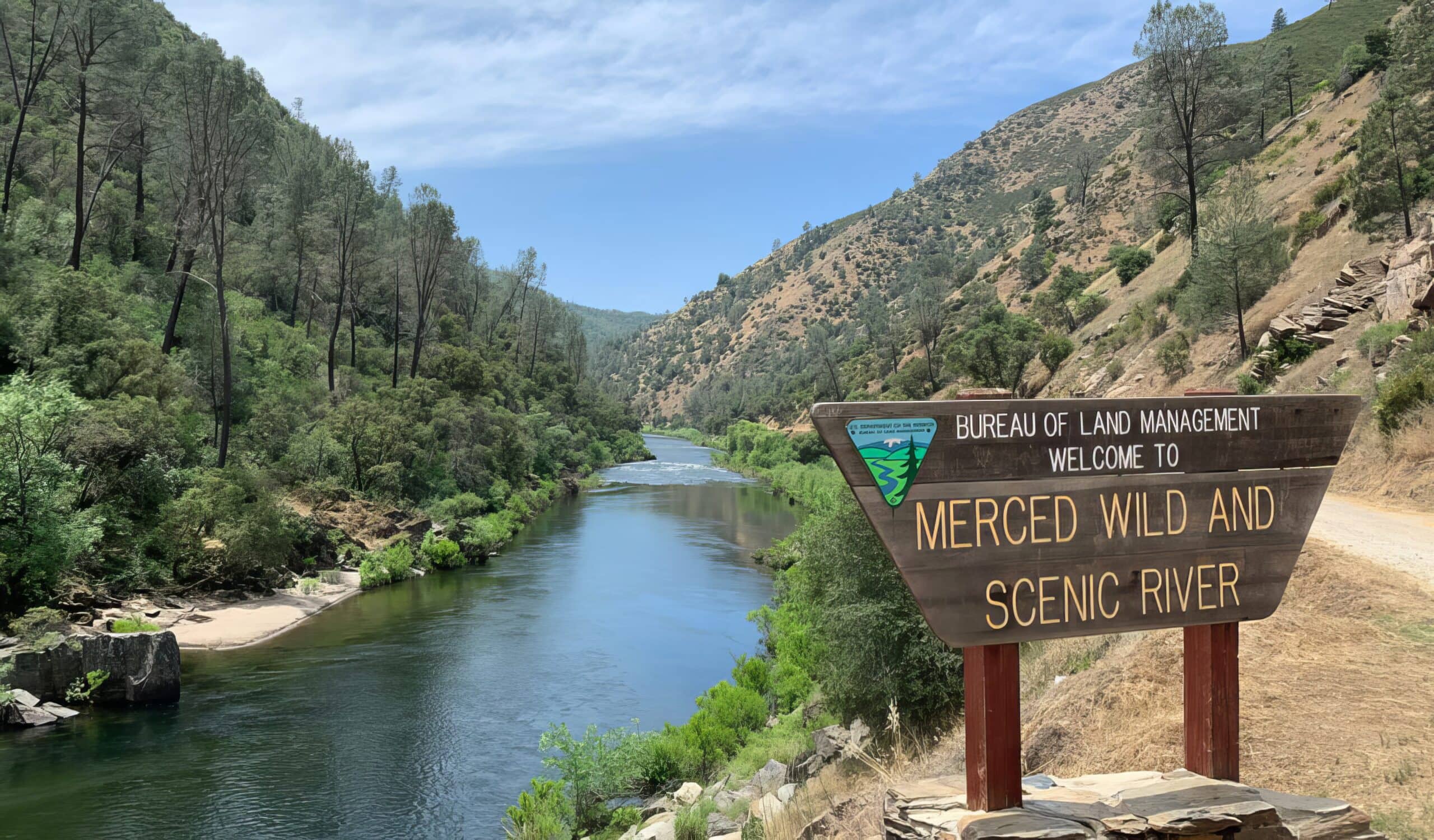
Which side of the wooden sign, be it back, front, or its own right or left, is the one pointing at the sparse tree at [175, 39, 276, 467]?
back

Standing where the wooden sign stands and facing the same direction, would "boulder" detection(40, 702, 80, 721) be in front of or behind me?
behind

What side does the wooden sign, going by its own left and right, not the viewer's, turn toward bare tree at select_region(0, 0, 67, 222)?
back

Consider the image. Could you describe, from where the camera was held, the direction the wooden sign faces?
facing the viewer and to the right of the viewer

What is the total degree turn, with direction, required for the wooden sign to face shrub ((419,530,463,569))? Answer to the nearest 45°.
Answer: approximately 180°
